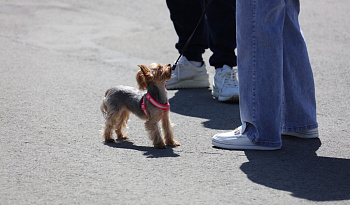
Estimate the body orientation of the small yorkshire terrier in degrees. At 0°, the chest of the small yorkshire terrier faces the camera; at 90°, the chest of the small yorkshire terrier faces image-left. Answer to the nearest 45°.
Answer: approximately 315°
